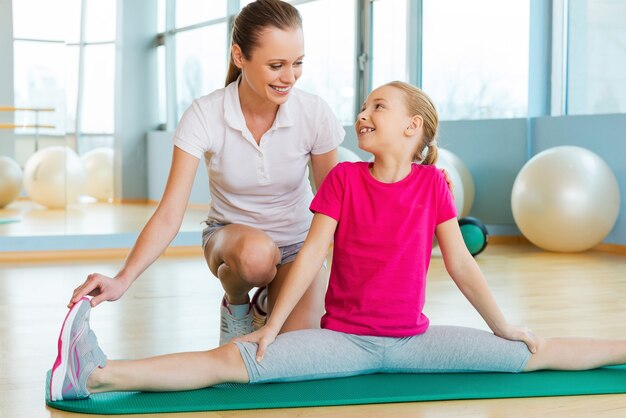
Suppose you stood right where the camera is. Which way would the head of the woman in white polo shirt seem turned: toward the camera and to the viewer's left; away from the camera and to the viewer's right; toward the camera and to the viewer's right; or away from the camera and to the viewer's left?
toward the camera and to the viewer's right

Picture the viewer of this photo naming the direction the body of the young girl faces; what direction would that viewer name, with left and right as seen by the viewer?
facing the viewer

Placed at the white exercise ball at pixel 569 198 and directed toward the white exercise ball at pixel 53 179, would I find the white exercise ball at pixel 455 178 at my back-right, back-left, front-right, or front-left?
front-right

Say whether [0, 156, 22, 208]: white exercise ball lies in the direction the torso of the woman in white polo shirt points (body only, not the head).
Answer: no

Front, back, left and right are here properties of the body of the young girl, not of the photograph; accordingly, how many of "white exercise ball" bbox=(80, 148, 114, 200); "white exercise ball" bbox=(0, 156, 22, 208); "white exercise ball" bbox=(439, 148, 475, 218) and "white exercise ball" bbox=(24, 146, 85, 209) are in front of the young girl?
0

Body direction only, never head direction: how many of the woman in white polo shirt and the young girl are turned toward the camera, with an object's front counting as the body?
2

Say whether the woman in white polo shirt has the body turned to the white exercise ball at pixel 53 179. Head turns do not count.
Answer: no

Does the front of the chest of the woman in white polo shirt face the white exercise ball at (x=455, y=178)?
no

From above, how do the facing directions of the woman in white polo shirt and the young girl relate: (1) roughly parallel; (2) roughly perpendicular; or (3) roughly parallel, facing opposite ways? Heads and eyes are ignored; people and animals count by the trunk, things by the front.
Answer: roughly parallel

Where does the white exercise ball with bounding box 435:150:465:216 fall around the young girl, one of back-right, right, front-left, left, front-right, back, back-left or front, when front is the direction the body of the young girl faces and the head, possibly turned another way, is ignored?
back

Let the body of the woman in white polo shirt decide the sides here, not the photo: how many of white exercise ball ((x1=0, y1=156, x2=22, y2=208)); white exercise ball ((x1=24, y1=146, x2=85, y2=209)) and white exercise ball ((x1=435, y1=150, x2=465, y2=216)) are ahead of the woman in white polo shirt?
0

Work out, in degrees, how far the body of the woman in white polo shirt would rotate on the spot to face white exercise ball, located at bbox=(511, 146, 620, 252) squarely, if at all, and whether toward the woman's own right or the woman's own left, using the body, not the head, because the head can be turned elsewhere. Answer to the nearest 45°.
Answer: approximately 135° to the woman's own left
